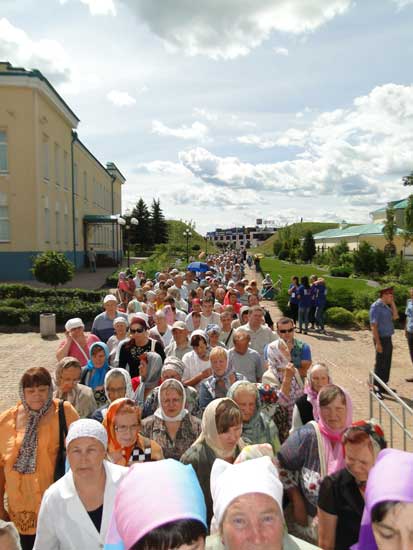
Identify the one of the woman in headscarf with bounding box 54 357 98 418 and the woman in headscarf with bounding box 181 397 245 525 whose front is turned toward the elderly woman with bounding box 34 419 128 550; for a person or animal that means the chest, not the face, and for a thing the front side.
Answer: the woman in headscarf with bounding box 54 357 98 418

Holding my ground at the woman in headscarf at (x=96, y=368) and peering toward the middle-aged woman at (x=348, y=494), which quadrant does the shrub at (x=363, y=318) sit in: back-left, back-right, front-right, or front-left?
back-left

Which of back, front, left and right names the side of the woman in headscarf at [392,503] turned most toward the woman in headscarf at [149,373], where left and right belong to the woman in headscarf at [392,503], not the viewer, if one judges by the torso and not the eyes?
back

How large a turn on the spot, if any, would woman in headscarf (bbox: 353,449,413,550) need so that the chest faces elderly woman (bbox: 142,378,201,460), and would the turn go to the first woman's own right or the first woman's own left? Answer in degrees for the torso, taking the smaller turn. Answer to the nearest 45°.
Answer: approximately 180°
